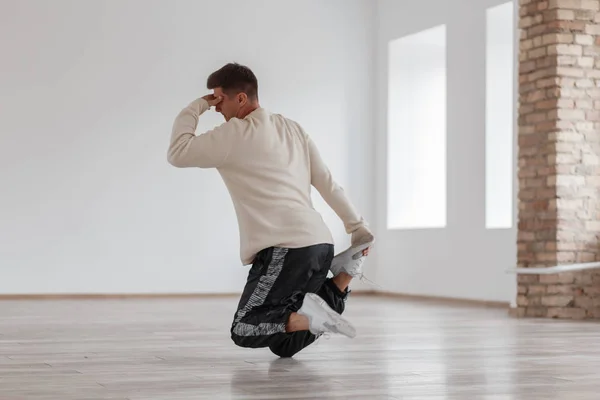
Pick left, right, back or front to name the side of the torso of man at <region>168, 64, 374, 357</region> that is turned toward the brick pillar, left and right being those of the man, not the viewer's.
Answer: right

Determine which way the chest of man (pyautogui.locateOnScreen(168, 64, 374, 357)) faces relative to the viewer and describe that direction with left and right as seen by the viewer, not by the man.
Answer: facing away from the viewer and to the left of the viewer

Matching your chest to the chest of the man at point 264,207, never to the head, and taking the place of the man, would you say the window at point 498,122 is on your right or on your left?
on your right

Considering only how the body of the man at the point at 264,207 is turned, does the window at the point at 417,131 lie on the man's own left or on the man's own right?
on the man's own right

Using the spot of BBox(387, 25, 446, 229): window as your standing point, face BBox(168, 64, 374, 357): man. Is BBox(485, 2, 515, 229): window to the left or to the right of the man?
left

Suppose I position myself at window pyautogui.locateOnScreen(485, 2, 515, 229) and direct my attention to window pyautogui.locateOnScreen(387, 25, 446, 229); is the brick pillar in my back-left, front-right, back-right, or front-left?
back-left
